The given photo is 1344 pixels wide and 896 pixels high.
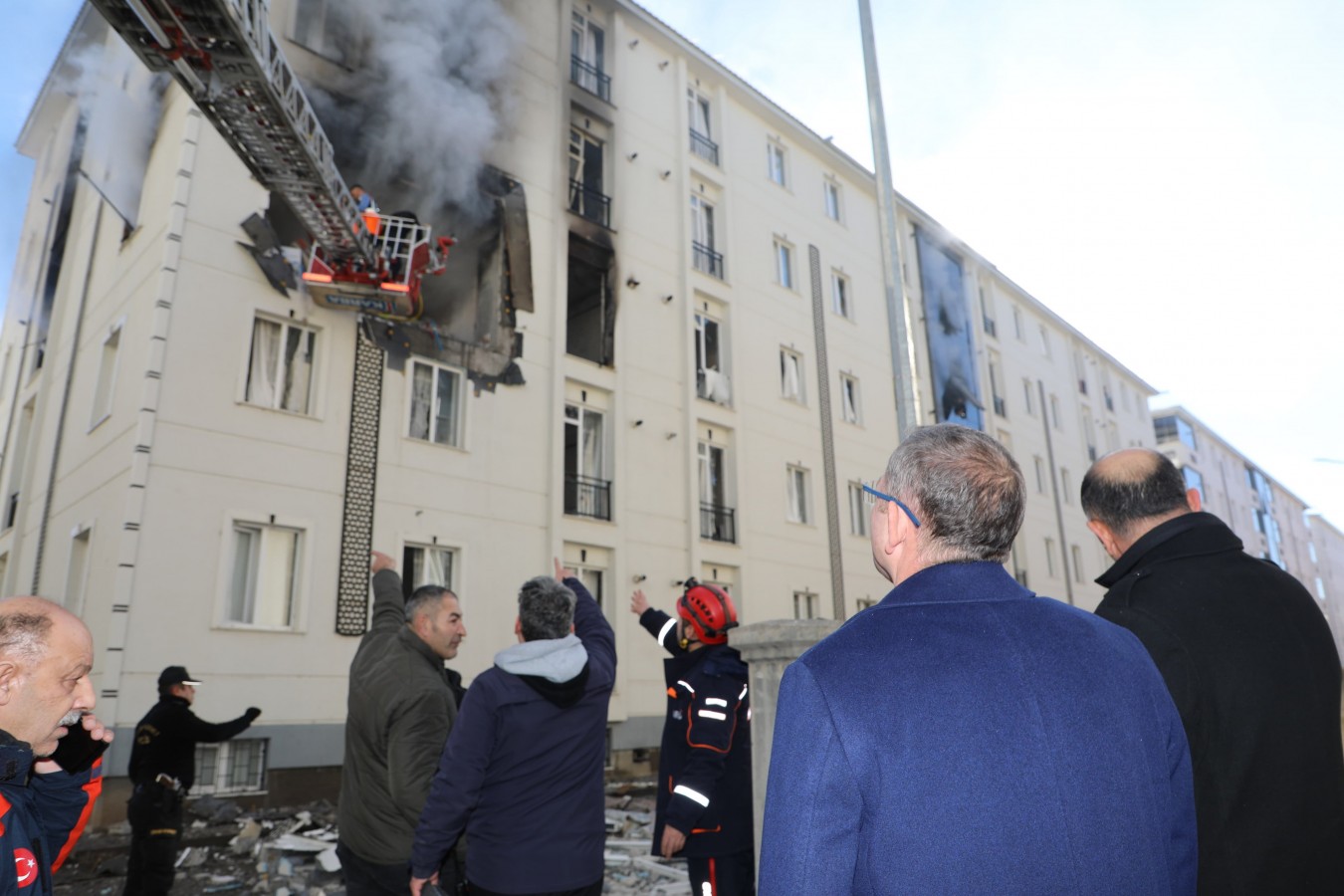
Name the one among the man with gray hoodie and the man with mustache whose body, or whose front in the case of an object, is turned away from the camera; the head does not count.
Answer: the man with gray hoodie

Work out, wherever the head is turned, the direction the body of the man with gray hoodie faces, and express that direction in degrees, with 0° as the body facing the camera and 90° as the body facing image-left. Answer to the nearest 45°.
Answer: approximately 180°

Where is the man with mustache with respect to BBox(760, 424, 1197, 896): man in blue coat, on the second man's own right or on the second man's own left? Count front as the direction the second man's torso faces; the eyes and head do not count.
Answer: on the second man's own left

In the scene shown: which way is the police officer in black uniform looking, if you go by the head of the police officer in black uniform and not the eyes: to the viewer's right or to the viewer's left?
to the viewer's right

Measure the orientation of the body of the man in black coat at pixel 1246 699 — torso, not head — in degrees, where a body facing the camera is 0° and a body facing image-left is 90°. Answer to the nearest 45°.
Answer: approximately 135°

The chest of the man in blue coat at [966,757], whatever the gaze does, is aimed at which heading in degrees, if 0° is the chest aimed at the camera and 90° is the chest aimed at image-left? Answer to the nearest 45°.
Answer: approximately 135°

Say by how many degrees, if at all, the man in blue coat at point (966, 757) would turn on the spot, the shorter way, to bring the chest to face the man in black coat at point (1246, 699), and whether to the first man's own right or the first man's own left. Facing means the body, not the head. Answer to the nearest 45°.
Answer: approximately 90° to the first man's own right

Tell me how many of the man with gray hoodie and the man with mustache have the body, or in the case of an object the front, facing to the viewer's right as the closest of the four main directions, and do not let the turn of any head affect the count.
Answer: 1

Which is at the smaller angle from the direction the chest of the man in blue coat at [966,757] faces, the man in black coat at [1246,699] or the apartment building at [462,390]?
the apartment building

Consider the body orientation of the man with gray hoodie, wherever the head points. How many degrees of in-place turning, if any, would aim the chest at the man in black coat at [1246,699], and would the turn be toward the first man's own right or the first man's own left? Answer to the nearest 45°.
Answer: approximately 135° to the first man's own right

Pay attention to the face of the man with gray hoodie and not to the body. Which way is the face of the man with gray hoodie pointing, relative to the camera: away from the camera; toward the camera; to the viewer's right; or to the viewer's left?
away from the camera

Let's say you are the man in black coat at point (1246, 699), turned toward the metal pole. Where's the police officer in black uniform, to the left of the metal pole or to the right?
left

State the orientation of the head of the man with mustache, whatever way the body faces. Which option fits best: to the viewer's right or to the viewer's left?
to the viewer's right

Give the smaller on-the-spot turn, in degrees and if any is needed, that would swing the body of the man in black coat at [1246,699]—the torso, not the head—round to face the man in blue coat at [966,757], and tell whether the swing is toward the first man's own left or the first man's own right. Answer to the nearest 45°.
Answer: approximately 135° to the first man's own left
